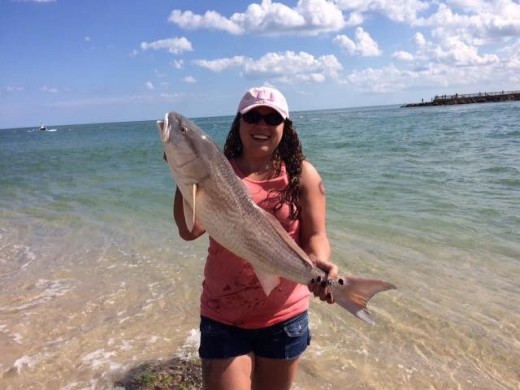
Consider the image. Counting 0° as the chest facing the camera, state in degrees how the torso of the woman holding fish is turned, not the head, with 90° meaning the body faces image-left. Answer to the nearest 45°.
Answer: approximately 0°
